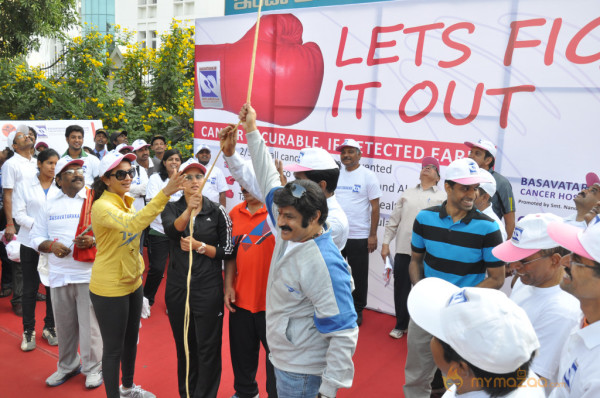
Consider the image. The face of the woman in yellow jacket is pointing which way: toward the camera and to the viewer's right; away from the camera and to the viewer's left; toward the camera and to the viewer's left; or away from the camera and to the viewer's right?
toward the camera and to the viewer's right

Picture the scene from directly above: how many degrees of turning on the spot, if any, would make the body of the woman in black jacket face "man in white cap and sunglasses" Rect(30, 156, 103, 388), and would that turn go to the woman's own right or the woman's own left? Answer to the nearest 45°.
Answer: approximately 135° to the woman's own right

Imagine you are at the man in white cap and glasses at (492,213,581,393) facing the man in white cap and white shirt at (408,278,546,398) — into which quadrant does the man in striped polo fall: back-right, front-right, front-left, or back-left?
back-right

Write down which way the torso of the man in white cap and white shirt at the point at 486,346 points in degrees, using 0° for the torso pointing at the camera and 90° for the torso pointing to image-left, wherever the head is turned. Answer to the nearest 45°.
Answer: approximately 135°

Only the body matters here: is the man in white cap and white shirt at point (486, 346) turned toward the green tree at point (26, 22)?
yes

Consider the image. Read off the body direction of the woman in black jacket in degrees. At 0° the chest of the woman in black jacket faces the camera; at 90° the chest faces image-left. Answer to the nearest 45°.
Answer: approximately 0°

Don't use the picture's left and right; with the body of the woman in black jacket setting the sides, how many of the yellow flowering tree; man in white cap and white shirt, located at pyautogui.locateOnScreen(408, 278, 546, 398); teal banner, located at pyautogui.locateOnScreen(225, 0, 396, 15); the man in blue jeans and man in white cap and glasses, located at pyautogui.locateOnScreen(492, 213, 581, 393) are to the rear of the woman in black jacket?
2

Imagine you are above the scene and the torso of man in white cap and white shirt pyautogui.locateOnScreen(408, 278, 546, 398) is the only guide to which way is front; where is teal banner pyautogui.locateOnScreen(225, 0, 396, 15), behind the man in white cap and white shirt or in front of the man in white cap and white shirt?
in front

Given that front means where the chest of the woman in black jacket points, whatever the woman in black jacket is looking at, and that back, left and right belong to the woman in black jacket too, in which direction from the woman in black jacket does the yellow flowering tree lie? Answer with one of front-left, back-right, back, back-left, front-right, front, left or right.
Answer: back

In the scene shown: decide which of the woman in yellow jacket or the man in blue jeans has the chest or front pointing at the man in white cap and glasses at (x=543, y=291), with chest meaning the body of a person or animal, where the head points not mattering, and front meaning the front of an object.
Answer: the woman in yellow jacket
